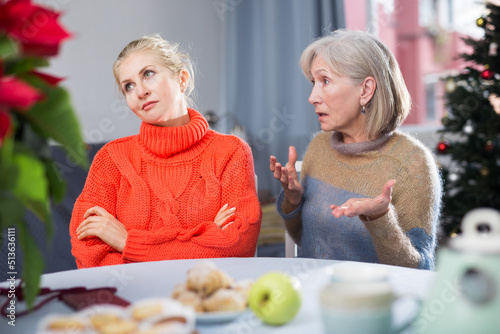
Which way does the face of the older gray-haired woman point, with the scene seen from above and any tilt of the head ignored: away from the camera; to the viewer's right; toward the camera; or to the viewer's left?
to the viewer's left

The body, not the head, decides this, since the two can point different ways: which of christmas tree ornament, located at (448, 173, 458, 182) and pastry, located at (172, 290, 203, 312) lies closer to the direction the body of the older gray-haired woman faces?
the pastry

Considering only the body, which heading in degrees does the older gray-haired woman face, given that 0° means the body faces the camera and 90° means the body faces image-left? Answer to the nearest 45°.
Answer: approximately 45°

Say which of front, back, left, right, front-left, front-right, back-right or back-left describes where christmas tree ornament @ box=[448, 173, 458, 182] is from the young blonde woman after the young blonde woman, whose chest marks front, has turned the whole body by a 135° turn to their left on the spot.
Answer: front

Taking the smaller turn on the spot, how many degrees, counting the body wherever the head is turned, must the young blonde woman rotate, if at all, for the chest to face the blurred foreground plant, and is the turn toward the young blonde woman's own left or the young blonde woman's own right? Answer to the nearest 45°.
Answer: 0° — they already face it

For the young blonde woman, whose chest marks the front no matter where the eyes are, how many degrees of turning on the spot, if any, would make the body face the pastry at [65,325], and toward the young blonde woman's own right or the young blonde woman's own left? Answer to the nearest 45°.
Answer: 0° — they already face it

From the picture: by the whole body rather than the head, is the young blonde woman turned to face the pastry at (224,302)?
yes

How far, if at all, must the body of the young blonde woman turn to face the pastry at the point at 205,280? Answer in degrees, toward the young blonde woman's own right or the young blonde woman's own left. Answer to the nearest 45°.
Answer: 0° — they already face it
